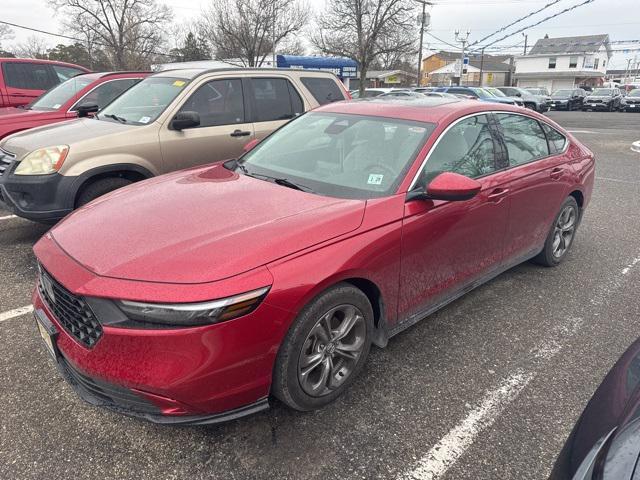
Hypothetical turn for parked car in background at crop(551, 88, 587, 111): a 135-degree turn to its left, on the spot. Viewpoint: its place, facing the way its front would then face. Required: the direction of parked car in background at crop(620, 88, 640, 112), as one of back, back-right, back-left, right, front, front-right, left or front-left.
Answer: front

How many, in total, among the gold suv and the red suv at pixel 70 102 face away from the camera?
0

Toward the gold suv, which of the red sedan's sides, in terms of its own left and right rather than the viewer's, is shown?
right

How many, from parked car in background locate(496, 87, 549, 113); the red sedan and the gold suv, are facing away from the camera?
0

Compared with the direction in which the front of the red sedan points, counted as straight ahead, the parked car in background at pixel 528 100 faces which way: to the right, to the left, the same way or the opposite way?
to the left

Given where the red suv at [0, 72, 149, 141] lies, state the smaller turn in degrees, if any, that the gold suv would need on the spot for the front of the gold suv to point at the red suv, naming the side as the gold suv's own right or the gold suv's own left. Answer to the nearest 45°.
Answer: approximately 90° to the gold suv's own right

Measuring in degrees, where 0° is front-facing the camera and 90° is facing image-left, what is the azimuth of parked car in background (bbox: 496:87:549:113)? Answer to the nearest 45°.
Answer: approximately 315°

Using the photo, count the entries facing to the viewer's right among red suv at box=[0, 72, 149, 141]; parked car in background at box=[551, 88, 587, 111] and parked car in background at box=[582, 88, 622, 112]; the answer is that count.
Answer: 0

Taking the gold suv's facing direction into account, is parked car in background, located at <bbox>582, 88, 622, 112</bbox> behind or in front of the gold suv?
behind
